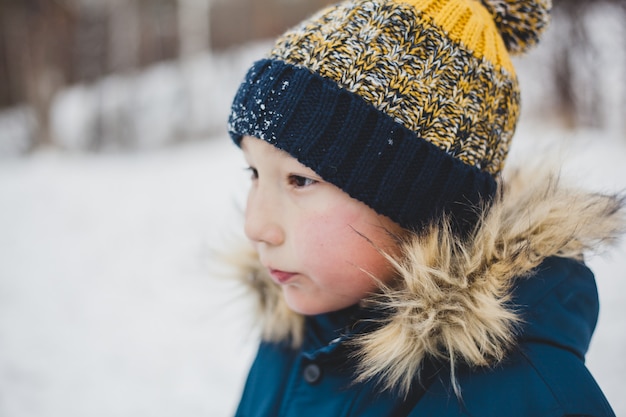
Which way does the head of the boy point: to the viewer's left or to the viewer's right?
to the viewer's left

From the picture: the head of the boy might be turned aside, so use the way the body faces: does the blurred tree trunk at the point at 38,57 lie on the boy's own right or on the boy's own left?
on the boy's own right

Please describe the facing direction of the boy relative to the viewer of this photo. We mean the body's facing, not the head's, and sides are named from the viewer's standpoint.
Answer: facing the viewer and to the left of the viewer

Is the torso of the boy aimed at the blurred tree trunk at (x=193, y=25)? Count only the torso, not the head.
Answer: no
